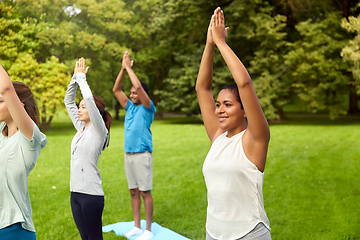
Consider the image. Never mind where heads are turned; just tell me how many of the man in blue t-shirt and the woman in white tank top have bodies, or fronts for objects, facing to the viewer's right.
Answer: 0

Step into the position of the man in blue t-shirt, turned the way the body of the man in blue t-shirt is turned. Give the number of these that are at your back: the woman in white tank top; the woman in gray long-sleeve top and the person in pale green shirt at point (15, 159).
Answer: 0

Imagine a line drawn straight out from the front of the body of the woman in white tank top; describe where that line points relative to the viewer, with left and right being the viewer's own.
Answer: facing the viewer and to the left of the viewer

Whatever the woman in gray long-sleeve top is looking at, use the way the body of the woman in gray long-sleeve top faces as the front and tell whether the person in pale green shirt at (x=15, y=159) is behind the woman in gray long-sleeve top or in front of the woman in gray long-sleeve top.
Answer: in front

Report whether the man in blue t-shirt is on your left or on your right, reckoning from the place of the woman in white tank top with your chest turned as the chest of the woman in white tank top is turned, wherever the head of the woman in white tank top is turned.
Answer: on your right

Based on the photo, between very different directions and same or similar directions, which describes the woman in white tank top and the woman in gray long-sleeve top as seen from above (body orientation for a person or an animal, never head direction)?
same or similar directions

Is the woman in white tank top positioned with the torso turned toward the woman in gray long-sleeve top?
no

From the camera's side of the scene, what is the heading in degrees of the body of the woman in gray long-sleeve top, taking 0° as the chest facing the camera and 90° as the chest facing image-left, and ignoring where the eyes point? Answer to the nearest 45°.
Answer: approximately 45°

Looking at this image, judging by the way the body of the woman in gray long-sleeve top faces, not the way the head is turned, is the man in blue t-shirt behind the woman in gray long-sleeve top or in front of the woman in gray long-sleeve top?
behind

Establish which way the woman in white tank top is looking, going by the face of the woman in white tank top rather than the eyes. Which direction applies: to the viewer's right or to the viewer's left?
to the viewer's left

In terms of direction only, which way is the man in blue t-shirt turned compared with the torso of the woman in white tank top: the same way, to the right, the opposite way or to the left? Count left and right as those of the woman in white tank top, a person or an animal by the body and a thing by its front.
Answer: the same way

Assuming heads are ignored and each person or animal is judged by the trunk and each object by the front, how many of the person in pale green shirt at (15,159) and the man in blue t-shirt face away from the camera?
0
